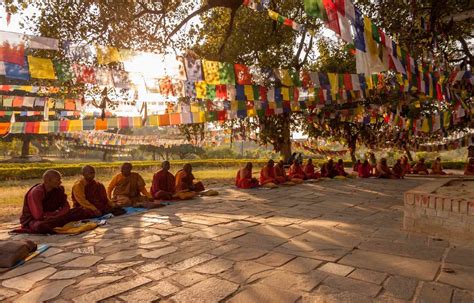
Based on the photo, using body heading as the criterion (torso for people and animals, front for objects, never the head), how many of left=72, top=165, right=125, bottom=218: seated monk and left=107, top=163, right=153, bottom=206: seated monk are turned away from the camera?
0

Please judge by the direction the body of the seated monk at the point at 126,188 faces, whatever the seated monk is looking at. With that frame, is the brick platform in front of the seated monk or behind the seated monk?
in front

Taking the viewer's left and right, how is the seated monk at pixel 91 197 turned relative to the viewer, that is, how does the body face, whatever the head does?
facing the viewer and to the right of the viewer

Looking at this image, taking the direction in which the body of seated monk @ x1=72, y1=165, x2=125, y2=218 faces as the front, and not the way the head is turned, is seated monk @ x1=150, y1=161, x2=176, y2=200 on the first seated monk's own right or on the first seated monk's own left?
on the first seated monk's own left

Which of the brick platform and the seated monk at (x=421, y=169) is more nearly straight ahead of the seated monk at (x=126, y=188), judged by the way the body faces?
the brick platform

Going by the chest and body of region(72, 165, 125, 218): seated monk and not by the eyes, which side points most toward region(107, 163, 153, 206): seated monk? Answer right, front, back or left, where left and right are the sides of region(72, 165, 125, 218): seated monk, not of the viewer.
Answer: left

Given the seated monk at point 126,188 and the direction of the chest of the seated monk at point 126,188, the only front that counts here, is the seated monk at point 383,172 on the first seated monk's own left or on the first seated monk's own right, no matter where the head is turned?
on the first seated monk's own left

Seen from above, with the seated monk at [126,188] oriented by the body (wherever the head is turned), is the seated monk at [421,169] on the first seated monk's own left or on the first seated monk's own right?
on the first seated monk's own left
